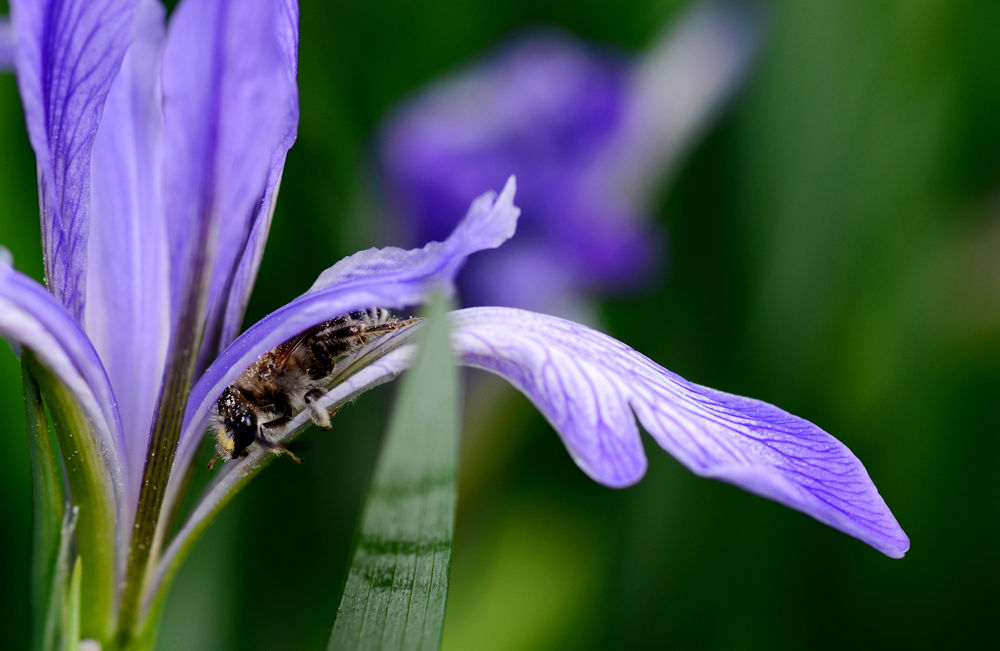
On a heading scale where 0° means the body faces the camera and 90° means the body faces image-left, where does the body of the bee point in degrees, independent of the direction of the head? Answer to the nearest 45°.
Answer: approximately 90°

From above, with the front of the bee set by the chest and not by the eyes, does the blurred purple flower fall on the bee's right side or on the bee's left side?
on the bee's right side
